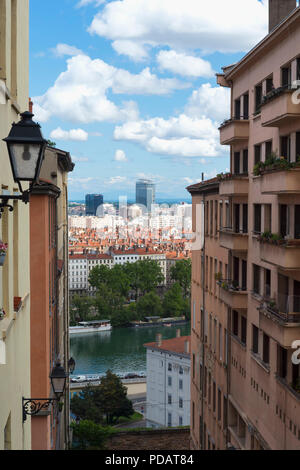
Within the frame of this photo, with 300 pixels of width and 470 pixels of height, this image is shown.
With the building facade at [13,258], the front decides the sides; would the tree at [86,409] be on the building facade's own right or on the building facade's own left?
on the building facade's own left

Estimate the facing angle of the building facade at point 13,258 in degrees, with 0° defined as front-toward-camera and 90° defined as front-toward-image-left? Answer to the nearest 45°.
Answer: approximately 270°

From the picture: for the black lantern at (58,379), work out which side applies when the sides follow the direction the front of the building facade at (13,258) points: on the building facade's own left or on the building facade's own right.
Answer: on the building facade's own left

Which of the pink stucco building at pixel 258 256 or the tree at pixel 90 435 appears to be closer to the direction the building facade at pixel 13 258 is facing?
the pink stucco building

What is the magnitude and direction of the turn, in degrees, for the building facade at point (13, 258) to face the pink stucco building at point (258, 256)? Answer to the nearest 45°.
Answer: approximately 45° to its left
